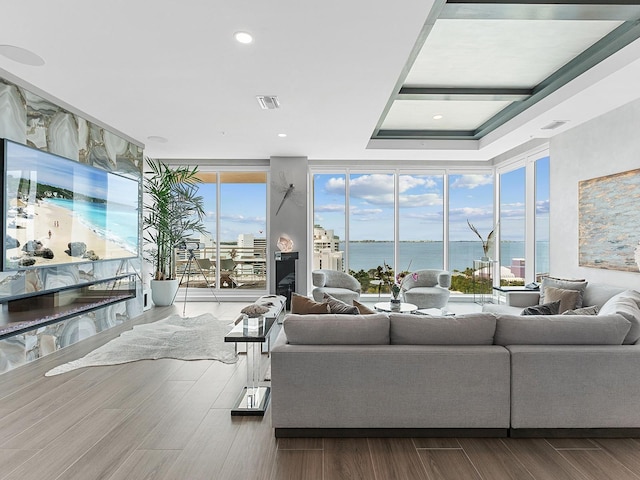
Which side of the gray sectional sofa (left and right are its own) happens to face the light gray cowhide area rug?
left

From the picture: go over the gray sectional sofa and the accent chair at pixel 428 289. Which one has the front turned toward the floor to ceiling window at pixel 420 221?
the gray sectional sofa

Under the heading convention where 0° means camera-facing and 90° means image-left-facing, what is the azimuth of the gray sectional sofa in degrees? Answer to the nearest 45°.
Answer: approximately 180°

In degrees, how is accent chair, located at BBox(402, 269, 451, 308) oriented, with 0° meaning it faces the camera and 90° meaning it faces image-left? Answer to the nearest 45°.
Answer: approximately 0°

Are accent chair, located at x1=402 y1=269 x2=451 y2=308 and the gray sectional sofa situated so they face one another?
yes

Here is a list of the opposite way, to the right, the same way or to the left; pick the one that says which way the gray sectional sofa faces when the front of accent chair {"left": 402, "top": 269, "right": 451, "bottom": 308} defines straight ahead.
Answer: the opposite way

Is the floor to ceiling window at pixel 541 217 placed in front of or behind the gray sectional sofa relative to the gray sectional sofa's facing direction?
in front

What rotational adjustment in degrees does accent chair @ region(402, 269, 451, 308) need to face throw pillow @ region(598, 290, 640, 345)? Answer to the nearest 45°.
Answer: approximately 45° to its left

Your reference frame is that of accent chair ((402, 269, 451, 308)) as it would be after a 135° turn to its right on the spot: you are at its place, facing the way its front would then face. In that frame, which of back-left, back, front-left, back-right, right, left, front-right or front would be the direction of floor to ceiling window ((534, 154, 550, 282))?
back-right

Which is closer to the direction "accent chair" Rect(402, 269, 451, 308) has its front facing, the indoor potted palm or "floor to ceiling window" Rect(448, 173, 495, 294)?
the indoor potted palm

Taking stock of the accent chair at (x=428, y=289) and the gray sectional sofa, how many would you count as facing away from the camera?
1

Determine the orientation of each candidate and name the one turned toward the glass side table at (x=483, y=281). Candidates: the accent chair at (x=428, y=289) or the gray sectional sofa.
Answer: the gray sectional sofa

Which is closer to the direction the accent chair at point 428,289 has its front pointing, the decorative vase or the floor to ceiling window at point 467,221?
the decorative vase

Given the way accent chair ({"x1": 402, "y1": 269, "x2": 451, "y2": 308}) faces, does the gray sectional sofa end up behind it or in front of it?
in front

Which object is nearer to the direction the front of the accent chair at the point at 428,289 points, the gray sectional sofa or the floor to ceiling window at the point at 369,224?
the gray sectional sofa
